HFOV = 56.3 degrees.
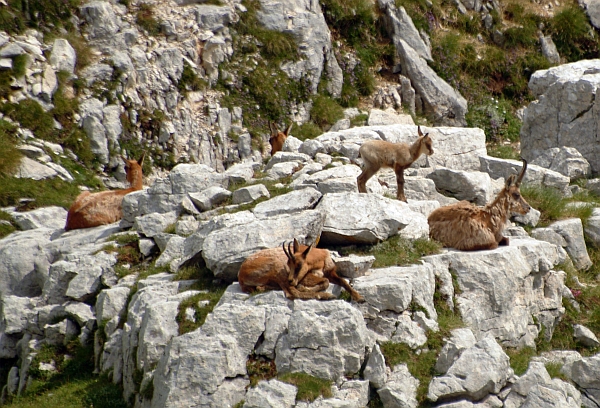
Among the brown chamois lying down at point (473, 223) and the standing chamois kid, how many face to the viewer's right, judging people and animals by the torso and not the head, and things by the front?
2

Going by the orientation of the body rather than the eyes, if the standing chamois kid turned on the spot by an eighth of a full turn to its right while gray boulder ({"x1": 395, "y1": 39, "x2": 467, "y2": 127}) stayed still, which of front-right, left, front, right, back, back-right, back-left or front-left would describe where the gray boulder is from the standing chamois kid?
back-left

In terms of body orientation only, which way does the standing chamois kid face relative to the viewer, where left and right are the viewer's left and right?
facing to the right of the viewer

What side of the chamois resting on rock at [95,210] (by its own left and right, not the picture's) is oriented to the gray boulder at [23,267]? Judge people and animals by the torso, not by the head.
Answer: back

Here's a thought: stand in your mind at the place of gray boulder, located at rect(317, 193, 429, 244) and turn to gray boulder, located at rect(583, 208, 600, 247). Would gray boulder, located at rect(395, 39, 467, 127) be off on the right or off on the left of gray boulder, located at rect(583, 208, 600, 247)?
left

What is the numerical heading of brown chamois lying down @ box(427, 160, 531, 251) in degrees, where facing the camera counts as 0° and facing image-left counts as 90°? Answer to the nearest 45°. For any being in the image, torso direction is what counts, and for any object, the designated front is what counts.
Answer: approximately 270°

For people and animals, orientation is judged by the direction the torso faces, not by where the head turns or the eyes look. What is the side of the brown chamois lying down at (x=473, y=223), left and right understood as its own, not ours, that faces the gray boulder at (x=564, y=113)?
left

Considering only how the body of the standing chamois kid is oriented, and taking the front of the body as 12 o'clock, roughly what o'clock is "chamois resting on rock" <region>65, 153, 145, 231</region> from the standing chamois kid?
The chamois resting on rock is roughly at 6 o'clock from the standing chamois kid.

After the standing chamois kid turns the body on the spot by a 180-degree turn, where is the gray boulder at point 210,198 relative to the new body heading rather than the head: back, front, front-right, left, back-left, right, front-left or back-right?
front

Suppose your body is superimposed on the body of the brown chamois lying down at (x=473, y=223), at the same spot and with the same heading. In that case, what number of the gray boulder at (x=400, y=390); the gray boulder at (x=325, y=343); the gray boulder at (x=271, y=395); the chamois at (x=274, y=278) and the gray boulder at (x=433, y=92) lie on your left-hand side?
1

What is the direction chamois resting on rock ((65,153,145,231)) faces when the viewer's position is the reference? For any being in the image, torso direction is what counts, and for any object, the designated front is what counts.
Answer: facing away from the viewer and to the right of the viewer
